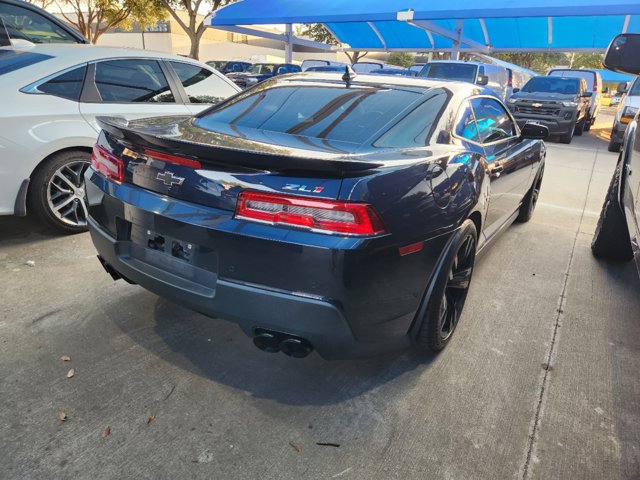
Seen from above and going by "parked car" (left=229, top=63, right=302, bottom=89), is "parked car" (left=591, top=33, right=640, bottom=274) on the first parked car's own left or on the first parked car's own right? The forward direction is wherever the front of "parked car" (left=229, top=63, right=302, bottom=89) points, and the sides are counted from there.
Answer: on the first parked car's own left

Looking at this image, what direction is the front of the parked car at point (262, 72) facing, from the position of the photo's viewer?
facing the viewer and to the left of the viewer

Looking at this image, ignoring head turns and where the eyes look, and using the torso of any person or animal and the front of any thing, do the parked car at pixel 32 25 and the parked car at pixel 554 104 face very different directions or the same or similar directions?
very different directions

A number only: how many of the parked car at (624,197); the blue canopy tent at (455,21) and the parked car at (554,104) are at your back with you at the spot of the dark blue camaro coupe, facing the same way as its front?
0

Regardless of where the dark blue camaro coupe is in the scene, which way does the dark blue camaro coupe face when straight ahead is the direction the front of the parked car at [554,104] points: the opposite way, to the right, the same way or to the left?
the opposite way

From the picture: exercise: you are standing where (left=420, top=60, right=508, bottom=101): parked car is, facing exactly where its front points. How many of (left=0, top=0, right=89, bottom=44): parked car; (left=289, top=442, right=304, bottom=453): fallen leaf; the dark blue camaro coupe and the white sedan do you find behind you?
0

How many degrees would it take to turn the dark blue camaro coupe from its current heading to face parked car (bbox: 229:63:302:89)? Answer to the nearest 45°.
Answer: approximately 45° to its left

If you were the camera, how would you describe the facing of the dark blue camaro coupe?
facing away from the viewer and to the right of the viewer

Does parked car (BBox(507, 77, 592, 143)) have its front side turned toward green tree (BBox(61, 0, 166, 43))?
no
